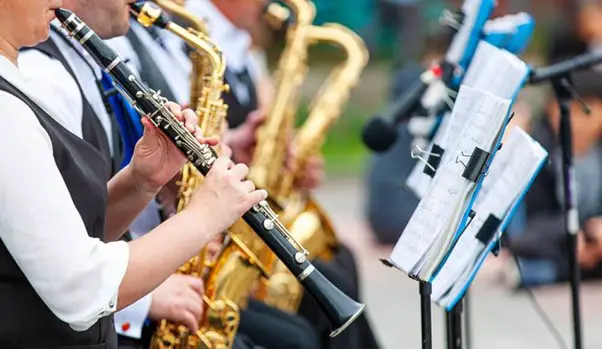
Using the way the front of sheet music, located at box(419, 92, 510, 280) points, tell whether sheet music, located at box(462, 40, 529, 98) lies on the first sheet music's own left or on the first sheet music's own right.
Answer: on the first sheet music's own right

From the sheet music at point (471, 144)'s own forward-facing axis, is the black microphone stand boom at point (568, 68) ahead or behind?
behind

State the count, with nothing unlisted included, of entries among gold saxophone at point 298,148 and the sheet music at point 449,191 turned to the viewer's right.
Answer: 1

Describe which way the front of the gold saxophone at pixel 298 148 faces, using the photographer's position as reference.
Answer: facing to the right of the viewer
